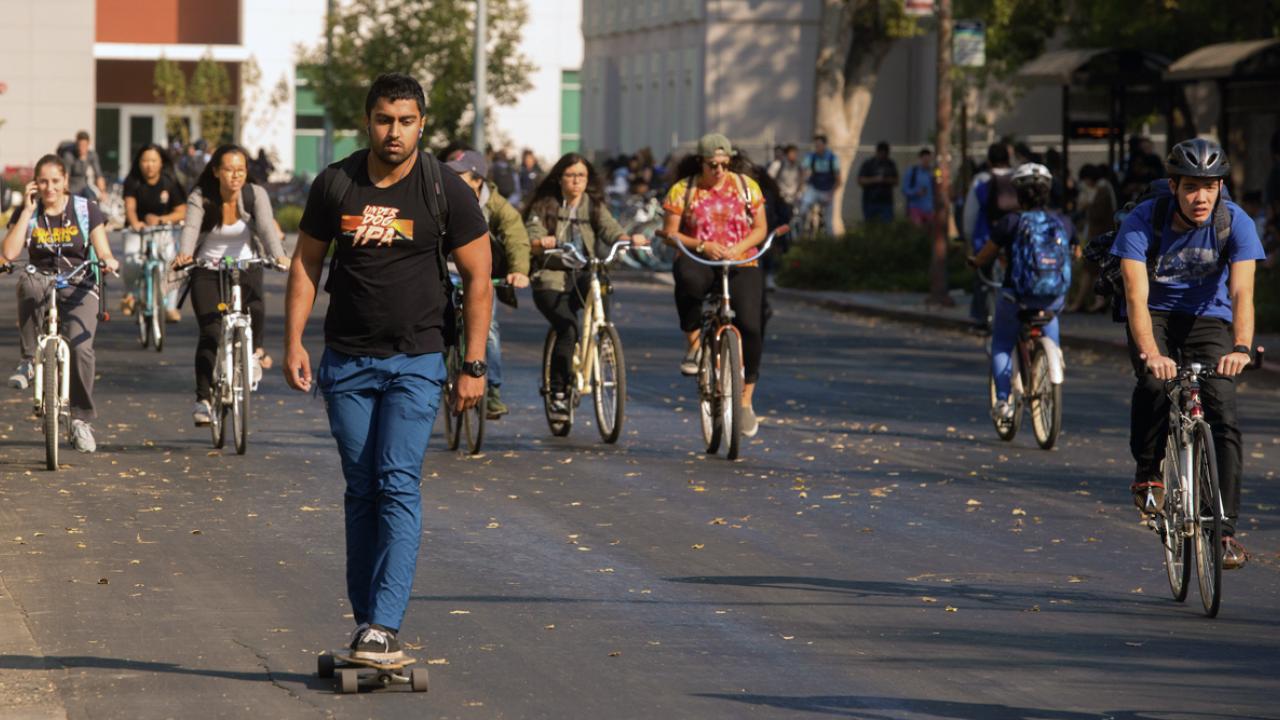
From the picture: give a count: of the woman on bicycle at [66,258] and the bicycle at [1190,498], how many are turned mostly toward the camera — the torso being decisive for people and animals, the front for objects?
2

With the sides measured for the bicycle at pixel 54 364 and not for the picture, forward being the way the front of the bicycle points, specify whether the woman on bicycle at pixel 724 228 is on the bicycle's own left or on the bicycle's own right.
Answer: on the bicycle's own left

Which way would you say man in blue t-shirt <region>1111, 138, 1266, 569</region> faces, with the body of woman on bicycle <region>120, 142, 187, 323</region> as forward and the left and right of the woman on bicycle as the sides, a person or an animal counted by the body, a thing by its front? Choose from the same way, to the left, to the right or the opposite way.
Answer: the same way

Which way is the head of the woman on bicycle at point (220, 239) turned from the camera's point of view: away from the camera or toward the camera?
toward the camera

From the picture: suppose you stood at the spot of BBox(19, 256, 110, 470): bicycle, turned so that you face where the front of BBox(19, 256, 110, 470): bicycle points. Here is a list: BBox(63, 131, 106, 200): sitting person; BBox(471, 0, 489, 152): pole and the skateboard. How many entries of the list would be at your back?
2

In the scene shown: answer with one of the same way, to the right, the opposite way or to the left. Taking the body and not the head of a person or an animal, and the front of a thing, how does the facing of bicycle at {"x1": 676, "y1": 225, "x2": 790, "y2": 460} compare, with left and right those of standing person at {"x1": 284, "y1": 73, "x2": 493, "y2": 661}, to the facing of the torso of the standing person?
the same way

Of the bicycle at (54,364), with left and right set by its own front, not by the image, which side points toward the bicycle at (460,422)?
left

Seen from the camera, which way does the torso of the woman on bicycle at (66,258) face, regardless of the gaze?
toward the camera

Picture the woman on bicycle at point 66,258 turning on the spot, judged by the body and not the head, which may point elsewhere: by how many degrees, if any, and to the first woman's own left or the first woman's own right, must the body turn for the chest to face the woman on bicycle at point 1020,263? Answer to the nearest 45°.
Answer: approximately 90° to the first woman's own left

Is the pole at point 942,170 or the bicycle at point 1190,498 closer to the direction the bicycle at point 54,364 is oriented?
the bicycle

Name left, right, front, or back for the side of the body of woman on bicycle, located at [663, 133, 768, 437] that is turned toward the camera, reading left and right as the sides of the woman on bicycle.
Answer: front

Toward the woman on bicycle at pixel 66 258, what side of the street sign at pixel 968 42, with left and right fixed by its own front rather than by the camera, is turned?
front

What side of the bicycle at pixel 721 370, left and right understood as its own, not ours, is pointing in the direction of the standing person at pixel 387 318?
front

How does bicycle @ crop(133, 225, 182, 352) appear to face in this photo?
toward the camera

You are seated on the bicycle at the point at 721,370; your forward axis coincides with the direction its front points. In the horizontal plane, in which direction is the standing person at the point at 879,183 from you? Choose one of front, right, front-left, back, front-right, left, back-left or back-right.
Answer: back

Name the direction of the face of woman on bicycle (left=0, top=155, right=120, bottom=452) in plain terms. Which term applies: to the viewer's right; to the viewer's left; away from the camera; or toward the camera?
toward the camera

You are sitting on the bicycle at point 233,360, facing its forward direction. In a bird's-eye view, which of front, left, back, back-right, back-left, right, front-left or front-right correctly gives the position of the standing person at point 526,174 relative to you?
back

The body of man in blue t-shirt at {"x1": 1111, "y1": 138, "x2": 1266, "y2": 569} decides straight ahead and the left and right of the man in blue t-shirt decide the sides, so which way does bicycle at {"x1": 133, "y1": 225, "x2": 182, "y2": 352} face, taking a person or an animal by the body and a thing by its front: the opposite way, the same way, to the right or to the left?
the same way

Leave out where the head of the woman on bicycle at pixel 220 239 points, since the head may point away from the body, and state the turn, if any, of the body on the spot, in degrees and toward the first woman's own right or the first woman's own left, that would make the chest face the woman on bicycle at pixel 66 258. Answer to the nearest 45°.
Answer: approximately 45° to the first woman's own right
